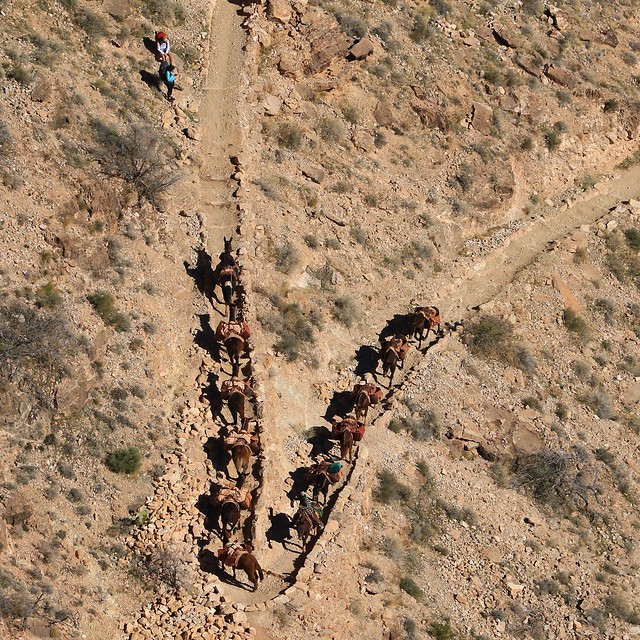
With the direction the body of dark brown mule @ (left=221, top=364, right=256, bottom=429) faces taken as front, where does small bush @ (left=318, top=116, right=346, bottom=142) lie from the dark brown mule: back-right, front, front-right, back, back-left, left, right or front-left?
front

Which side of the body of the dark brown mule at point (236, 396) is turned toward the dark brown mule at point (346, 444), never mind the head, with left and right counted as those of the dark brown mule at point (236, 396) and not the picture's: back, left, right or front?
right

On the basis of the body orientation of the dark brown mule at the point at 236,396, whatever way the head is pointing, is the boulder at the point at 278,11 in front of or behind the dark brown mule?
in front

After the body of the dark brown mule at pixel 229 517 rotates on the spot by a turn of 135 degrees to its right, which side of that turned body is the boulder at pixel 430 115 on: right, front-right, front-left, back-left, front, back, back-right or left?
back-left

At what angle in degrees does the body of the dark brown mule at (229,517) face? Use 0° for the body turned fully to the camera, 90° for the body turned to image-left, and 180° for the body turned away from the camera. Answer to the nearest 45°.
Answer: approximately 180°

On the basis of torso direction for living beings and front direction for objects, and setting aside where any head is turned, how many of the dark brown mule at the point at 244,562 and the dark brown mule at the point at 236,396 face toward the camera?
0

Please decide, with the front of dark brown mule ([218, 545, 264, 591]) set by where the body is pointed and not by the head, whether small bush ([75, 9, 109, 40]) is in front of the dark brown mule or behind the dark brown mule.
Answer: in front

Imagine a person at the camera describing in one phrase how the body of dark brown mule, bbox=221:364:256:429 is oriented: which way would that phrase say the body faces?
away from the camera
